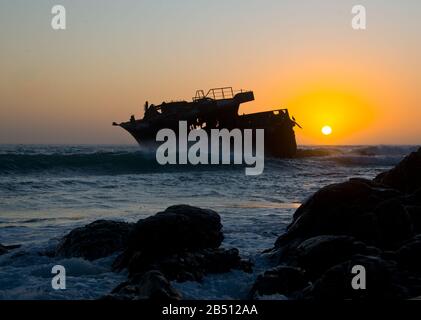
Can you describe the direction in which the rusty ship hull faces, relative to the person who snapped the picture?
facing to the left of the viewer

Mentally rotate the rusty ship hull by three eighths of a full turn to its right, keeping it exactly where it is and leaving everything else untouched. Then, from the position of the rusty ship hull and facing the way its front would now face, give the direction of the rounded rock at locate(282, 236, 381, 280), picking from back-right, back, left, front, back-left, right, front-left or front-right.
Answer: back-right

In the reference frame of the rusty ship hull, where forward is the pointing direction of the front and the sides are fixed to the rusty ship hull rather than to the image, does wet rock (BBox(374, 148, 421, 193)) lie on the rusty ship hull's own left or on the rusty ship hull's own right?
on the rusty ship hull's own left

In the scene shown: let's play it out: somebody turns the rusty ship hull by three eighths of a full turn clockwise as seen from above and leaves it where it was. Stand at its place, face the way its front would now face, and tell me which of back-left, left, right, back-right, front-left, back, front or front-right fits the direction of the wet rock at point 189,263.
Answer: back-right

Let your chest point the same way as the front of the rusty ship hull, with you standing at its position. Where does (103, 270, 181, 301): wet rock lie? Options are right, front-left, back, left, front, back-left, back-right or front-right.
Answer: left

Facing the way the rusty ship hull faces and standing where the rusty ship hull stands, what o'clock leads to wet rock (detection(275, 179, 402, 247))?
The wet rock is roughly at 9 o'clock from the rusty ship hull.

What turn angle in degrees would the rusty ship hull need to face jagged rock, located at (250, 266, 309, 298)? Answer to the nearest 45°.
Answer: approximately 90° to its left

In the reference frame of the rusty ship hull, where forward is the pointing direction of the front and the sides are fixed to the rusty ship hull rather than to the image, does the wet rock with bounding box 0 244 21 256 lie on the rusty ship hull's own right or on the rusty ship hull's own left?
on the rusty ship hull's own left

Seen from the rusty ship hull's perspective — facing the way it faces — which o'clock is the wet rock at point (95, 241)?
The wet rock is roughly at 9 o'clock from the rusty ship hull.

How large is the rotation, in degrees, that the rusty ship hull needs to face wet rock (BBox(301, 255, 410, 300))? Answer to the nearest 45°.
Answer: approximately 90° to its left
